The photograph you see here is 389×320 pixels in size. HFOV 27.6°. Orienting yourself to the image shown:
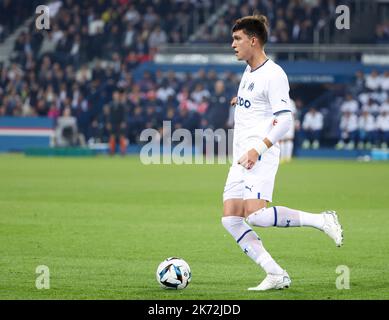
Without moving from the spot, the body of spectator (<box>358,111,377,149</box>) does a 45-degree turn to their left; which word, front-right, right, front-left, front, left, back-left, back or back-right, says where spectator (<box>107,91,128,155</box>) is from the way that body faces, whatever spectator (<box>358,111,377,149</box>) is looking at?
back-right

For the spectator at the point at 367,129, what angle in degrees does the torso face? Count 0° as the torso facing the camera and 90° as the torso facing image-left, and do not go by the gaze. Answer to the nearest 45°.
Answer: approximately 0°

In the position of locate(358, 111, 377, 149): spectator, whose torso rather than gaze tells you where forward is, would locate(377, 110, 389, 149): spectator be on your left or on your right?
on your left

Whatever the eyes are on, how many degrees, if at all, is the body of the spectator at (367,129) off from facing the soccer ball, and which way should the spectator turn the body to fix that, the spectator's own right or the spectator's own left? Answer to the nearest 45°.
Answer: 0° — they already face it

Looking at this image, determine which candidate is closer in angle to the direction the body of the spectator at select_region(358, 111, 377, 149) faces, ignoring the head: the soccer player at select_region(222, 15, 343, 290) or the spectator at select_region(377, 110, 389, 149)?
the soccer player

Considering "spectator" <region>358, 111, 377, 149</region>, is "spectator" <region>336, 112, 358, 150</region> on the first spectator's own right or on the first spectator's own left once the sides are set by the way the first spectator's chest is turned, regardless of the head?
on the first spectator's own right

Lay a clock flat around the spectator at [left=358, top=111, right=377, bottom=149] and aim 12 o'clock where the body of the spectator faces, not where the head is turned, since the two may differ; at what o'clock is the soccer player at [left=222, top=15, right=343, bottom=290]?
The soccer player is roughly at 12 o'clock from the spectator.

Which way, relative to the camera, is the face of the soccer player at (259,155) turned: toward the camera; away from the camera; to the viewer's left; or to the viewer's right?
to the viewer's left
